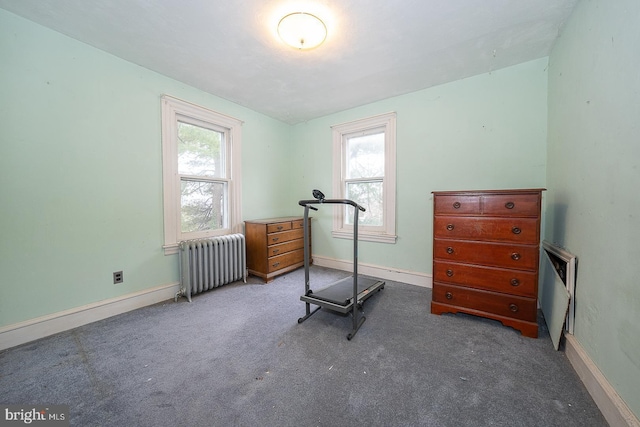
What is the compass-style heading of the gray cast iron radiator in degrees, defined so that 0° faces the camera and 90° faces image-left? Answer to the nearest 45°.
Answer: approximately 315°

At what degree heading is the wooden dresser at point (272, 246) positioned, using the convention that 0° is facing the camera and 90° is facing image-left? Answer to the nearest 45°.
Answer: approximately 315°

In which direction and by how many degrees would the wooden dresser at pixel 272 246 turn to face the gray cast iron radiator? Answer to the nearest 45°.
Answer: approximately 90° to its right

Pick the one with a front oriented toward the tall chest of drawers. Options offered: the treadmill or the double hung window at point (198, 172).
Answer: the double hung window

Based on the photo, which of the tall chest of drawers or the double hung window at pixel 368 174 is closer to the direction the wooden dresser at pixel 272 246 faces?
the tall chest of drawers

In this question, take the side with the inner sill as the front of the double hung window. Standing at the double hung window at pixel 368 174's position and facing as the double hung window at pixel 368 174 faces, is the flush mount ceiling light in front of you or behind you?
in front

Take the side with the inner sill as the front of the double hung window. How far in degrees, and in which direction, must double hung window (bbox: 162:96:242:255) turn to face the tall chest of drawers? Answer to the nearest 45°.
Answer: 0° — it already faces it

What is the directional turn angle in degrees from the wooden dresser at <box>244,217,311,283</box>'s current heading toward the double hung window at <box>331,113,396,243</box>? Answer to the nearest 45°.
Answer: approximately 45° to its left

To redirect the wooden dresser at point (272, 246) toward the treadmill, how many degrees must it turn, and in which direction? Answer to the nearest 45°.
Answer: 0° — it already faces it

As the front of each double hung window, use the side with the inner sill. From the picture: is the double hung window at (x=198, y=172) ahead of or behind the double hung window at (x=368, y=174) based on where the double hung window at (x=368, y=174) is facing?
ahead

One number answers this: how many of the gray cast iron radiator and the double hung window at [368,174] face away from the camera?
0

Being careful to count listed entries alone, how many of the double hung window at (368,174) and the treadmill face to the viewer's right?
0

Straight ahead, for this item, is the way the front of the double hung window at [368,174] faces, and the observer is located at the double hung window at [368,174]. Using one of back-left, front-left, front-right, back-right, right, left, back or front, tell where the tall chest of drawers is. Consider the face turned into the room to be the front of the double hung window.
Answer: left
